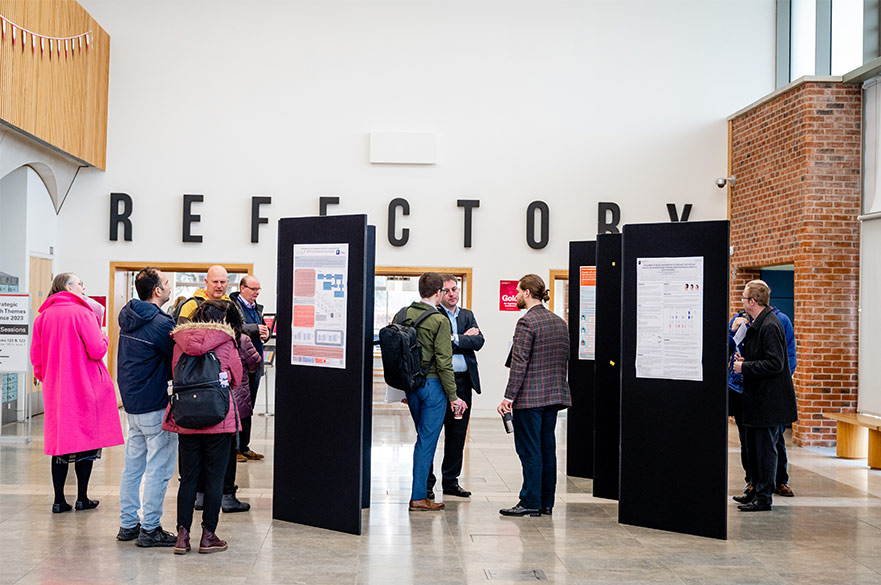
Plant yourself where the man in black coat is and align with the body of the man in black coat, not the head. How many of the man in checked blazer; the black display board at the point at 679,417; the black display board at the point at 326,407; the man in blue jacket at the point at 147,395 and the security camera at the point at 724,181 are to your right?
1

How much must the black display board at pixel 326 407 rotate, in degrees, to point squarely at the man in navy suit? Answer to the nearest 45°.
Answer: approximately 180°

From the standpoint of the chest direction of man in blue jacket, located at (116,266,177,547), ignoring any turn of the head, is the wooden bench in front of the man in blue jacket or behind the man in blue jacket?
in front

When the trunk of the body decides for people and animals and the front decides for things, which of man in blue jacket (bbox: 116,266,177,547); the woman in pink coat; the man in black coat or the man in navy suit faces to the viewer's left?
the man in black coat

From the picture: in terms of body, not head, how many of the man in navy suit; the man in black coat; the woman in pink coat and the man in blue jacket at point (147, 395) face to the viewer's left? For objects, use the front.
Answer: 1

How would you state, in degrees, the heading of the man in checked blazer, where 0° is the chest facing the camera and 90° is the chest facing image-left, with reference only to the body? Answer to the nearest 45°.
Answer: approximately 135°

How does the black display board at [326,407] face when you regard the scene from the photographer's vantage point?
facing the viewer and to the left of the viewer

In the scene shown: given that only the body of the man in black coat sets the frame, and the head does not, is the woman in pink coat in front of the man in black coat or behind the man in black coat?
in front

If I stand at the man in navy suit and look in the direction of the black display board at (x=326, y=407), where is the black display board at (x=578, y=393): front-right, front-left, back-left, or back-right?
back-left

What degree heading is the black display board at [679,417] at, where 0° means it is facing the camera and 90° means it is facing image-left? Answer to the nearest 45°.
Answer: approximately 45°

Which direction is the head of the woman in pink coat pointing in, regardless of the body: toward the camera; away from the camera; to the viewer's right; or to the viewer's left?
to the viewer's right

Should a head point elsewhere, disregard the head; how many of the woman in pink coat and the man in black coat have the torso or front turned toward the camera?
0

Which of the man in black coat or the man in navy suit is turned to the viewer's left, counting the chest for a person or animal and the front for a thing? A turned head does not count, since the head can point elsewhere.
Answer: the man in black coat

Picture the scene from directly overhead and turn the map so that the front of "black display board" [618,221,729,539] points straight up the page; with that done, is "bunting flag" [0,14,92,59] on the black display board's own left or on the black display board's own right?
on the black display board's own right

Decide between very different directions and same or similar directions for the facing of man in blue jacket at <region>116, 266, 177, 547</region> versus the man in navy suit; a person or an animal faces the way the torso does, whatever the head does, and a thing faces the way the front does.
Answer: very different directions

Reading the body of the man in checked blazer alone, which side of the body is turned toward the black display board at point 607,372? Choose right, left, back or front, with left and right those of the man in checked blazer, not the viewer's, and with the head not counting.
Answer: right

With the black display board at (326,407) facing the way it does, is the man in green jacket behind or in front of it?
behind
